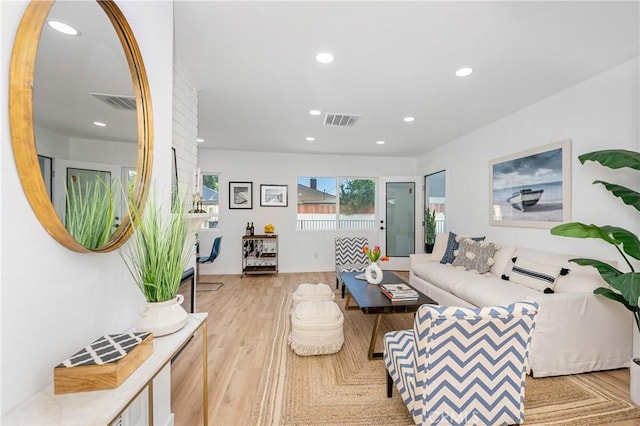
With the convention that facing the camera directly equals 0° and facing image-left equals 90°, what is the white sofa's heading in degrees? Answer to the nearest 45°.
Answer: approximately 45°

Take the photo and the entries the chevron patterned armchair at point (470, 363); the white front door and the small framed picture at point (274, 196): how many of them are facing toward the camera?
2

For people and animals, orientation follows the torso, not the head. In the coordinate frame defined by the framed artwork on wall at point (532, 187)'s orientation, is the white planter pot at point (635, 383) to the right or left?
on its left

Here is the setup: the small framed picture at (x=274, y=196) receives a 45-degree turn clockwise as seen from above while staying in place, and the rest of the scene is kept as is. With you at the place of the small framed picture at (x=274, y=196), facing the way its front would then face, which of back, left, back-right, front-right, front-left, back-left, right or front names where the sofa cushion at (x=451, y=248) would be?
left

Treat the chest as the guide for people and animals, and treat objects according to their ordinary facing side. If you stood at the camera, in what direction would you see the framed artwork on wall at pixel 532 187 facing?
facing the viewer and to the left of the viewer

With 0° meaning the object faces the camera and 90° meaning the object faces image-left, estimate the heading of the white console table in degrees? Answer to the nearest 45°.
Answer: approximately 315°

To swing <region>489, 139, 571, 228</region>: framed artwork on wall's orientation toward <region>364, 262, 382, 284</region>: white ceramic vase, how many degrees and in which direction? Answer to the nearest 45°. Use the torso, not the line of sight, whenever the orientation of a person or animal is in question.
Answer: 0° — it already faces it

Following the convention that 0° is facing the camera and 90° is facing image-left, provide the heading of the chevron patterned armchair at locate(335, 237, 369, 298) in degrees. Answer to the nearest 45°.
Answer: approximately 315°

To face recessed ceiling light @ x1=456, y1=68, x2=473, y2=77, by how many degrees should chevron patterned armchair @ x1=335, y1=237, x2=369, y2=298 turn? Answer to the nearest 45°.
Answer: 0° — it already faces it

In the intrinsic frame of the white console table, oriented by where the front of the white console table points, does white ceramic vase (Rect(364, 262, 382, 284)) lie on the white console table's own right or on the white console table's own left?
on the white console table's own left

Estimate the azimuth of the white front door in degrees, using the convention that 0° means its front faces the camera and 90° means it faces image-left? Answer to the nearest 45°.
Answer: approximately 0°

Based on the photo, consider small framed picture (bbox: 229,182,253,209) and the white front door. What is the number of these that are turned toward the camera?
2

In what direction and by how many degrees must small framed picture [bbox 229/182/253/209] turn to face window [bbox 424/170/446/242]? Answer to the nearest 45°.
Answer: approximately 90° to its left

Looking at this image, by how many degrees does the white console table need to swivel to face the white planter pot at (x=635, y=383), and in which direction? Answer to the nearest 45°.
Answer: approximately 45° to its left
